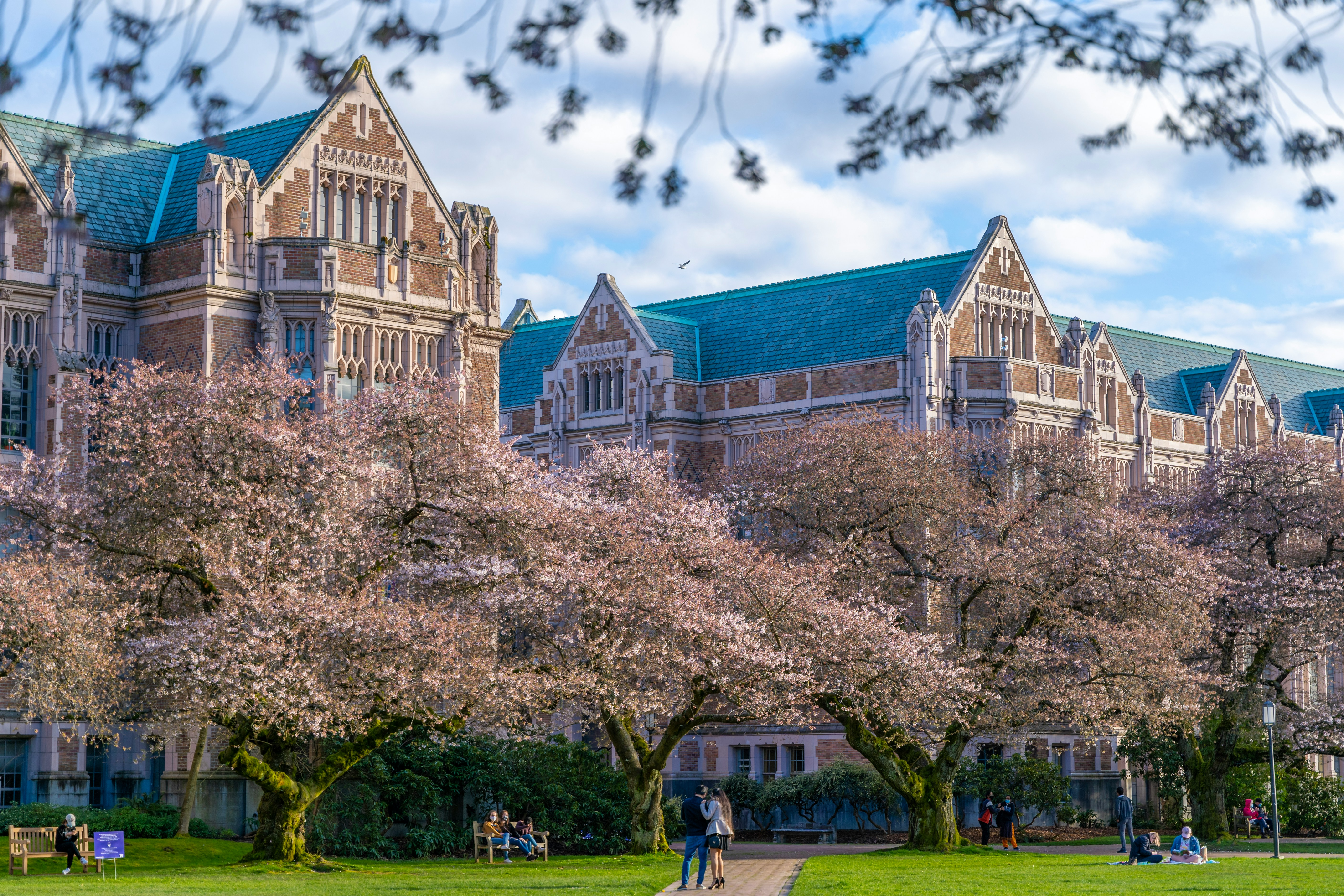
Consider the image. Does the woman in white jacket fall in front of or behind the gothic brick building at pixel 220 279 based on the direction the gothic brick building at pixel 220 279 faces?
in front

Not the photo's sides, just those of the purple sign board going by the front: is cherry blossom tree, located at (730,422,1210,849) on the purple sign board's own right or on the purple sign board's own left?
on the purple sign board's own left

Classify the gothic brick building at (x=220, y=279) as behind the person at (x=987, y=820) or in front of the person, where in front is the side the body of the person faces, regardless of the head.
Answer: behind

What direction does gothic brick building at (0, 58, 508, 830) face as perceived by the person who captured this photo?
facing the viewer and to the right of the viewer

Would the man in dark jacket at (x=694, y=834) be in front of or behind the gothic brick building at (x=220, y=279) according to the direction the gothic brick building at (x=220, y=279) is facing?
in front

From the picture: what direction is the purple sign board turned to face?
toward the camera
